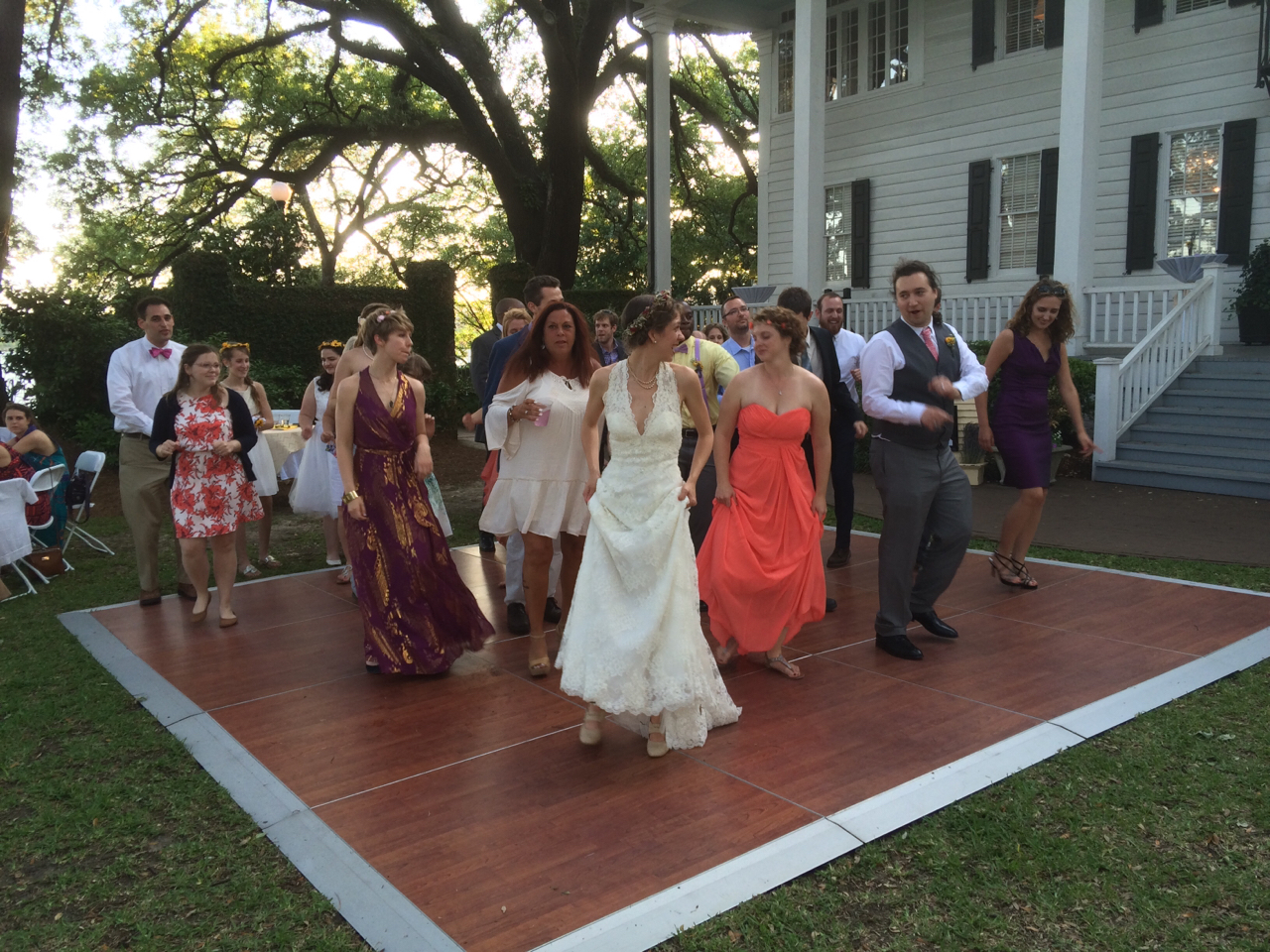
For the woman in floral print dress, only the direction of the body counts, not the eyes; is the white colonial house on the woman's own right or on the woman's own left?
on the woman's own left

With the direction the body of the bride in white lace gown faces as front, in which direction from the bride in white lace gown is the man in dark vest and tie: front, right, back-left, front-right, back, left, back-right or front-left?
back-left

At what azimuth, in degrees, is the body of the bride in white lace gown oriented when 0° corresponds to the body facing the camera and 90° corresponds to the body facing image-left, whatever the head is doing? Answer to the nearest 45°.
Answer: approximately 0°

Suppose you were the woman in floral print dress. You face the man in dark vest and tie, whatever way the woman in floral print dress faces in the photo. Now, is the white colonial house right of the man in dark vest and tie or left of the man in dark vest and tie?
left

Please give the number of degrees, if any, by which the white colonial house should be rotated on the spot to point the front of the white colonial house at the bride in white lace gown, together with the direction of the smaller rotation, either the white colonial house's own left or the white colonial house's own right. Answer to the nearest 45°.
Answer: approximately 45° to the white colonial house's own left

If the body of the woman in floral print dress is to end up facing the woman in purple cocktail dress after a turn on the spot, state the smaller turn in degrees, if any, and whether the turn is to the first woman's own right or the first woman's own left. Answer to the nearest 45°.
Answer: approximately 90° to the first woman's own left

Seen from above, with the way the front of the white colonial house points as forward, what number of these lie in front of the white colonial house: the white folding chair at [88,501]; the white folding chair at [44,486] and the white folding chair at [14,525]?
3

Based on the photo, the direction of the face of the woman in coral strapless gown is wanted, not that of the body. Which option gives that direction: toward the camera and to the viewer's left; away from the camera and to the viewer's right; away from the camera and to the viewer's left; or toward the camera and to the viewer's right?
toward the camera and to the viewer's left

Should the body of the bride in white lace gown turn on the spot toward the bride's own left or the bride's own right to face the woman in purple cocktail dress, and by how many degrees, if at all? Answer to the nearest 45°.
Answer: approximately 135° to the bride's own left

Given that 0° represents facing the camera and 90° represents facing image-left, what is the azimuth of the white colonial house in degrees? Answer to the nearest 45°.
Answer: approximately 45°

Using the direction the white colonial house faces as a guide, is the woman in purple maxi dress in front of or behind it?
in front

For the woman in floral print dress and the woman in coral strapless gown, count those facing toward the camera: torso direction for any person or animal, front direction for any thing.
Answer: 2
